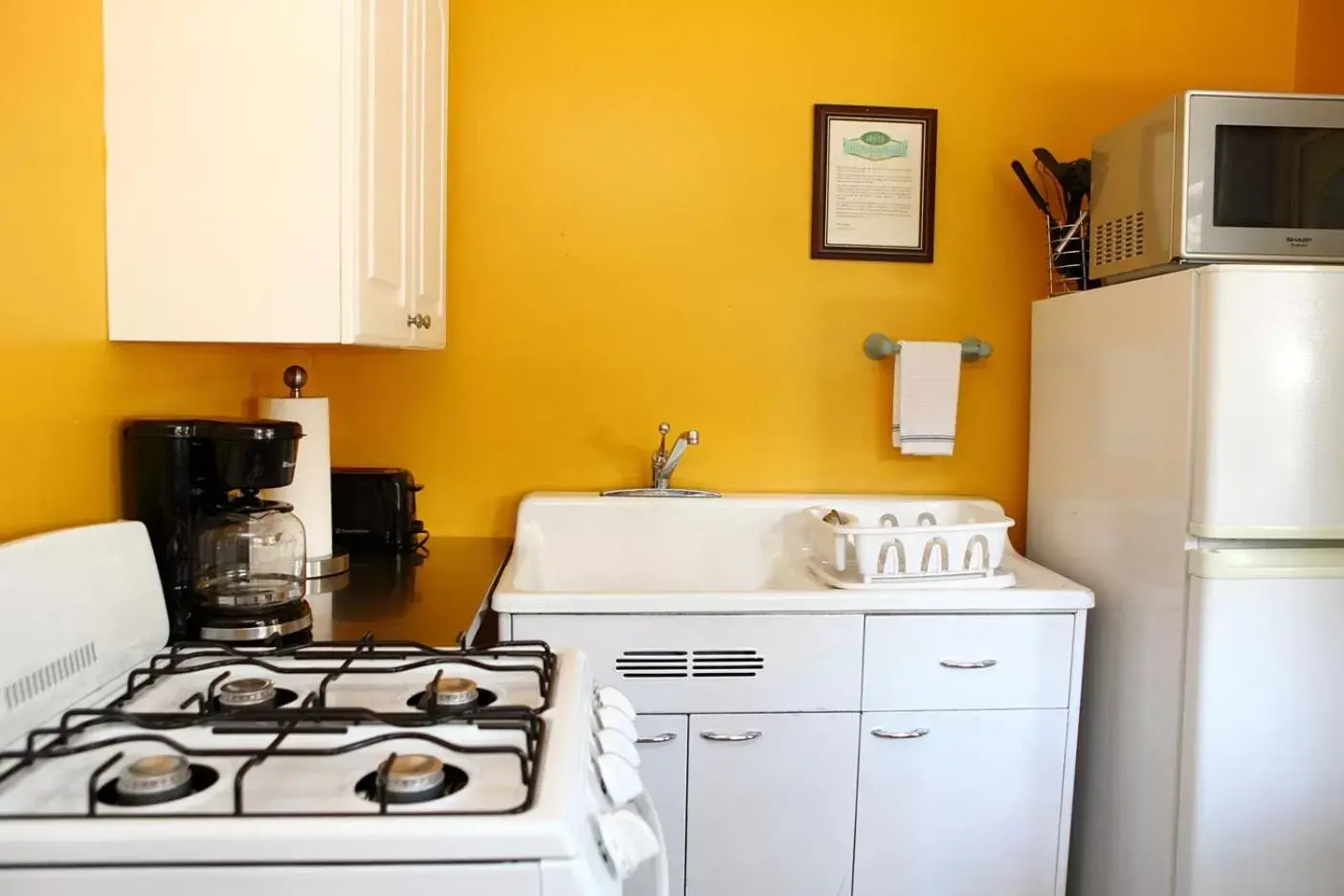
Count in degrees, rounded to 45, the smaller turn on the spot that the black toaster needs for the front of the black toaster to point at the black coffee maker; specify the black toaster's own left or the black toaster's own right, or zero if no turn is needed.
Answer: approximately 90° to the black toaster's own right

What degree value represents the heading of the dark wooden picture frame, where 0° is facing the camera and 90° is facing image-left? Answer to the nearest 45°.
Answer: approximately 0°

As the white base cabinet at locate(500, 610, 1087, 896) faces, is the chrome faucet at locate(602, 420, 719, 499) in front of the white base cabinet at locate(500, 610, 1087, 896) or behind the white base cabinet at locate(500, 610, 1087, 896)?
behind

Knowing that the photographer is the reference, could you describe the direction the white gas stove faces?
facing to the right of the viewer

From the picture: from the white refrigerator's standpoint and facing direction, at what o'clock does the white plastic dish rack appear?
The white plastic dish rack is roughly at 3 o'clock from the white refrigerator.
